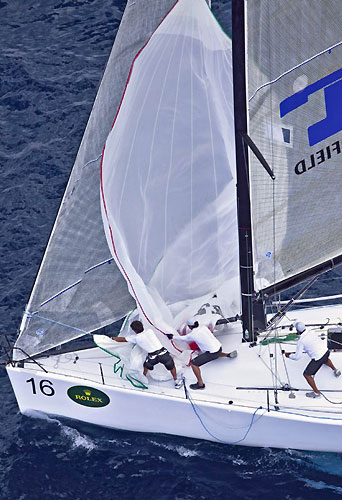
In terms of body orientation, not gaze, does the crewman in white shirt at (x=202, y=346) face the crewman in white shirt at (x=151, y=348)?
yes

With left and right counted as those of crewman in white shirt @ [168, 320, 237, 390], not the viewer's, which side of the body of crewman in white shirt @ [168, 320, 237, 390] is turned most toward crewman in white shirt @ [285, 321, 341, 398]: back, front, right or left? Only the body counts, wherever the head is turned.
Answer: back

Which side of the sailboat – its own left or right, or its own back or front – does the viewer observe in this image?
left

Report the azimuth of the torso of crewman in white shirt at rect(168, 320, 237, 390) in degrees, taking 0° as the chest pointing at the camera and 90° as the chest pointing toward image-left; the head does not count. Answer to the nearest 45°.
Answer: approximately 90°
